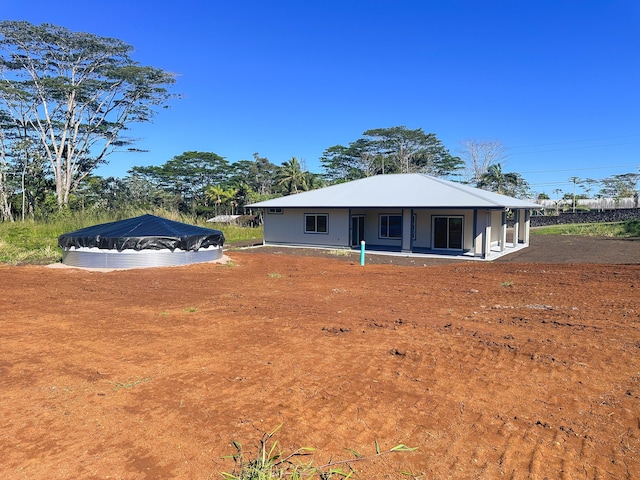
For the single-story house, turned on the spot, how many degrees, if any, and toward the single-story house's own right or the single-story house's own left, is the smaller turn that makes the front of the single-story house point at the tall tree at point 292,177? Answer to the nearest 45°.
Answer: approximately 135° to the single-story house's own right

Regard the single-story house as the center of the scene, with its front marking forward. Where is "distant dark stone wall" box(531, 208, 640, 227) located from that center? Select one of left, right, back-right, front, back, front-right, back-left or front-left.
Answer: back-left

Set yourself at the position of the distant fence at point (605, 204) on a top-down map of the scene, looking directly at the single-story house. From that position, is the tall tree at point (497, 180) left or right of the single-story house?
right

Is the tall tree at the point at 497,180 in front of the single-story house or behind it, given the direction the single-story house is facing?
behind

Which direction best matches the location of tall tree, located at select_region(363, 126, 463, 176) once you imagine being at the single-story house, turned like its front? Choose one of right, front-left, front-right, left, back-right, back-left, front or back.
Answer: back

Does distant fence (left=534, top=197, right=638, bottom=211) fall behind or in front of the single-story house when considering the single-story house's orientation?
behind

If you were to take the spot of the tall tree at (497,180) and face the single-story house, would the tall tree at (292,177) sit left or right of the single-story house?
right

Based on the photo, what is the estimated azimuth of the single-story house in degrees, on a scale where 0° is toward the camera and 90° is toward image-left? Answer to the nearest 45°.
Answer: approximately 0°
